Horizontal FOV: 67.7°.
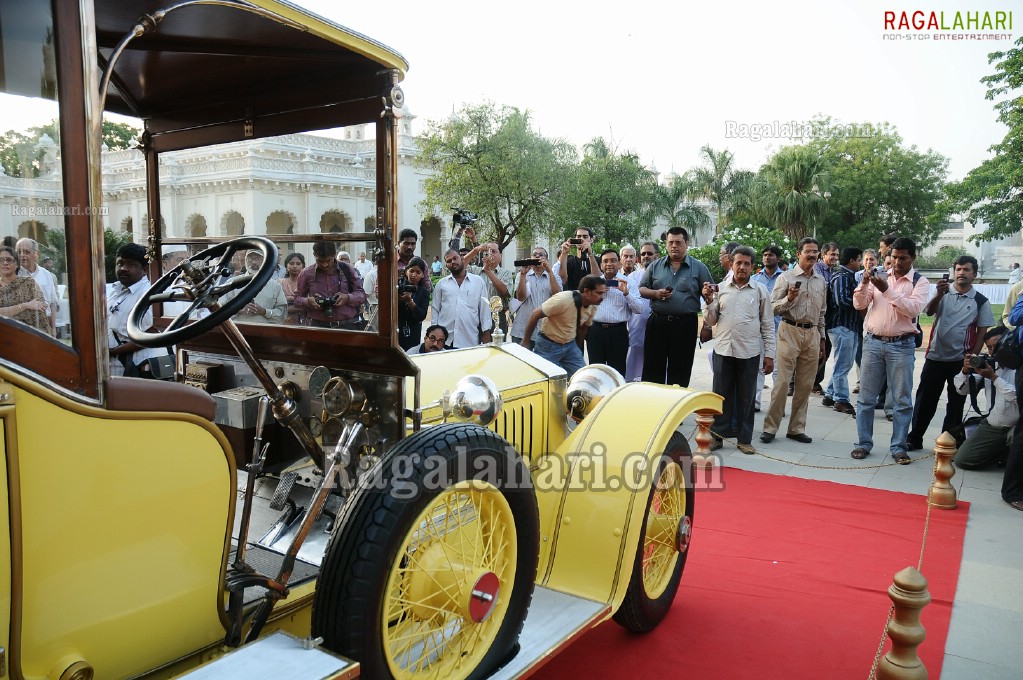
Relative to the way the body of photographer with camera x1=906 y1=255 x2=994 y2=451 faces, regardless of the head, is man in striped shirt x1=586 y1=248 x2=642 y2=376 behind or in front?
in front

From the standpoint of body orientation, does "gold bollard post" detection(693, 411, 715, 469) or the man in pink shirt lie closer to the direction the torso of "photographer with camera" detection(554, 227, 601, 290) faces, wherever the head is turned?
the gold bollard post

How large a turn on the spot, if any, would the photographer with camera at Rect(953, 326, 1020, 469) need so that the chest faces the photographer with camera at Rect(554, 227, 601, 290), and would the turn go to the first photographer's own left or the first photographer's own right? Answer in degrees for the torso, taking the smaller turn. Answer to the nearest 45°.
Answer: approximately 45° to the first photographer's own right

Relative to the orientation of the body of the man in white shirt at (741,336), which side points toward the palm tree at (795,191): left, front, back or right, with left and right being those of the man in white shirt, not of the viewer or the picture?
back

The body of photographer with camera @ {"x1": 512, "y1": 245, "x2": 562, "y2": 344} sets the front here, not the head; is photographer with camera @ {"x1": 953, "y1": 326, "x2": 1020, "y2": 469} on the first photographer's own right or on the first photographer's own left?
on the first photographer's own left

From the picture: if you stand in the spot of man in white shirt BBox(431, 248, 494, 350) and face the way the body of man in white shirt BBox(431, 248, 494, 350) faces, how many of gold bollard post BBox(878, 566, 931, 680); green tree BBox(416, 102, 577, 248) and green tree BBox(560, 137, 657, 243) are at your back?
2

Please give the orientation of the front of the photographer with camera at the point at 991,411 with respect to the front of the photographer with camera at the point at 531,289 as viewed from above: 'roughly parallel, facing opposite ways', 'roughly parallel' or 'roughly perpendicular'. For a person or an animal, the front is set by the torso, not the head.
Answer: roughly perpendicular

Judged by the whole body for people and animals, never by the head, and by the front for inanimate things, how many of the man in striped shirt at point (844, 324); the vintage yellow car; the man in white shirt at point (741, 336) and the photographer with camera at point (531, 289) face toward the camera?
2

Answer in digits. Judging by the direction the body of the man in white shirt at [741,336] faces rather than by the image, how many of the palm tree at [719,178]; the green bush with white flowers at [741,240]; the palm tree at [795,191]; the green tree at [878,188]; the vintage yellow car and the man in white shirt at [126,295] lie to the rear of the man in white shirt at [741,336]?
4

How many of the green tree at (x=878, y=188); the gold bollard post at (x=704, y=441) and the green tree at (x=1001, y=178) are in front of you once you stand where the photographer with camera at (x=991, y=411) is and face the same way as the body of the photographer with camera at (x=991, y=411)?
1

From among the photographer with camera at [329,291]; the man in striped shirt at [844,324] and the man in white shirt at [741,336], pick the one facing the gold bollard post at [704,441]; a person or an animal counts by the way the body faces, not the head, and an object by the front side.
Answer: the man in white shirt
